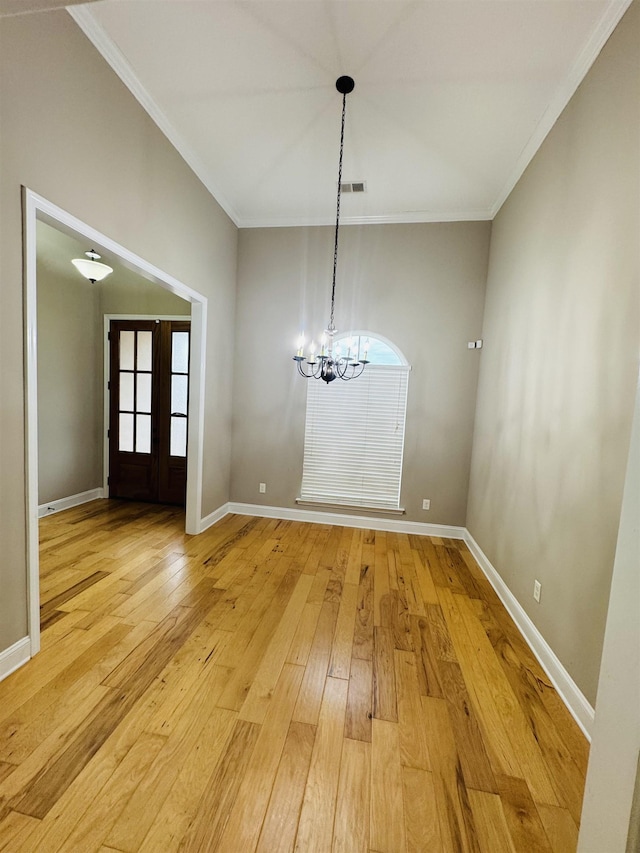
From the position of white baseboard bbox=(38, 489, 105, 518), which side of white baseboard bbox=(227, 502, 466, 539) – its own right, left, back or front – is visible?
right

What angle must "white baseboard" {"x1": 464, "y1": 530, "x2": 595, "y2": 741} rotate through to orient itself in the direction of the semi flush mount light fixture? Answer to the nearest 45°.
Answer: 0° — it already faces it

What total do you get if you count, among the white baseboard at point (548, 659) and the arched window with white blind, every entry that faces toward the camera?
1

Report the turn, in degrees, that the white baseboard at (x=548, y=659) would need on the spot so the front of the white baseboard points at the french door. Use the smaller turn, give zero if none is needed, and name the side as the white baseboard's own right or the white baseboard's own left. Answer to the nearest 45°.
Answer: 0° — it already faces it

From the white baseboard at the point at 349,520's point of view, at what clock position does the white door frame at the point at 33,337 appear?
The white door frame is roughly at 1 o'clock from the white baseboard.

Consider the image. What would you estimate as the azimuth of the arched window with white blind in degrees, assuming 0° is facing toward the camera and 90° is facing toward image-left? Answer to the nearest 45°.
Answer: approximately 0°

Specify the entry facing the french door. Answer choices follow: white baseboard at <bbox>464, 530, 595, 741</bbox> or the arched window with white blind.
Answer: the white baseboard

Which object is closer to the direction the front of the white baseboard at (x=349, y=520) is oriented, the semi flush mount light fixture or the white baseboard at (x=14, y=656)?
the white baseboard

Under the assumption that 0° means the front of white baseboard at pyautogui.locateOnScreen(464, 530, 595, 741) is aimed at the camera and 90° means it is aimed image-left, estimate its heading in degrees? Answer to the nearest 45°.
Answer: approximately 90°

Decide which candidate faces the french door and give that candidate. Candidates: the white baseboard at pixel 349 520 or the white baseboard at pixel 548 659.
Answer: the white baseboard at pixel 548 659

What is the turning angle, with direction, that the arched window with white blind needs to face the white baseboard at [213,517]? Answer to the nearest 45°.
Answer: approximately 90° to its right
